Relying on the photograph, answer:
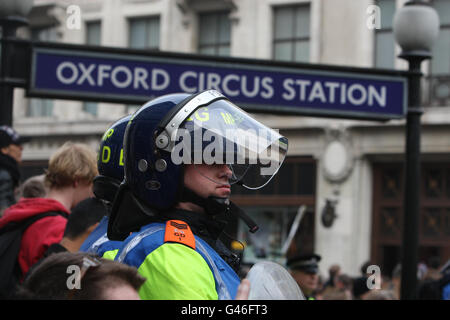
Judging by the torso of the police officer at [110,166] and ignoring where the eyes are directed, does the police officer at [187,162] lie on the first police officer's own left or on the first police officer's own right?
on the first police officer's own right

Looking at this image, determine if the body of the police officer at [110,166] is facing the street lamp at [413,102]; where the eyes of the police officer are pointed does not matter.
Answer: yes

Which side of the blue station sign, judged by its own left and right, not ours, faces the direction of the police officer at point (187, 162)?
front

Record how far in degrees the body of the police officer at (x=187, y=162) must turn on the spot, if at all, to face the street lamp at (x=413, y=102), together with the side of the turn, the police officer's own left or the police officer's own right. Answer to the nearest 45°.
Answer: approximately 45° to the police officer's own left

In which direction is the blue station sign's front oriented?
toward the camera

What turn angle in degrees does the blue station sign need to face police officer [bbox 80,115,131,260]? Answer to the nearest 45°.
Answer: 0° — it already faces them

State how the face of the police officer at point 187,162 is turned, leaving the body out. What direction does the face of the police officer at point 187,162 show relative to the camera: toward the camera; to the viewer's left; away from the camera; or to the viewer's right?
to the viewer's right

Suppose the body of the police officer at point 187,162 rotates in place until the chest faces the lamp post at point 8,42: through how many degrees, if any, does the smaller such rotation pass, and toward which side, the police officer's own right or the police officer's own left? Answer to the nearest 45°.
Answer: approximately 135° to the police officer's own left

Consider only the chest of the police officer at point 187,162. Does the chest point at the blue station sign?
no

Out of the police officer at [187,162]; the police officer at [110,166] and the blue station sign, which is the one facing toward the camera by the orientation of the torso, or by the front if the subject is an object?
the blue station sign

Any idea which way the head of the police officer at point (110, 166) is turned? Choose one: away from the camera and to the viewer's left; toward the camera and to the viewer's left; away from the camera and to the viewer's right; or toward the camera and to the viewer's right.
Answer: away from the camera and to the viewer's right

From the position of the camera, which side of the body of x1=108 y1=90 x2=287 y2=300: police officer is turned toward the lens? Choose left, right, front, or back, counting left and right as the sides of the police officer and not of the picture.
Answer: right

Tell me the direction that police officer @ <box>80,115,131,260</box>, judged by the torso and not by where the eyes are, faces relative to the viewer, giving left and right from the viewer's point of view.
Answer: facing away from the viewer and to the right of the viewer

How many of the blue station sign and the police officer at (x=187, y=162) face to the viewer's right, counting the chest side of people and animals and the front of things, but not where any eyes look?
1

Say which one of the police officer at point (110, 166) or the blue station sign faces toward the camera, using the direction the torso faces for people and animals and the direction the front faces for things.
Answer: the blue station sign

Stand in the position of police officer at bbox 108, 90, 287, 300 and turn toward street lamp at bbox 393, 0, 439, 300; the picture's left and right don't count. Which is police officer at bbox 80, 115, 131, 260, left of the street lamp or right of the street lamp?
left

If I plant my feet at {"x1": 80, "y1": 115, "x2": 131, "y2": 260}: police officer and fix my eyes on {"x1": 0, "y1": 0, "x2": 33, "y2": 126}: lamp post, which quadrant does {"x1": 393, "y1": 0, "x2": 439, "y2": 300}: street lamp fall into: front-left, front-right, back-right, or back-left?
front-right

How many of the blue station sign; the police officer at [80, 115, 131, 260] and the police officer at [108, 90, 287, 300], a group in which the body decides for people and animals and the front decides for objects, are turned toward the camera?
1
